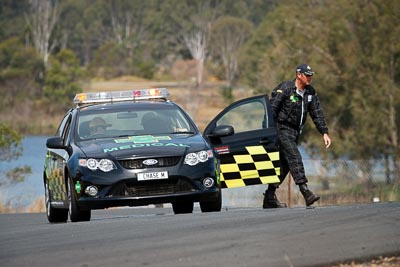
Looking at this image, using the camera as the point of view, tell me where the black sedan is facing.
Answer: facing the viewer

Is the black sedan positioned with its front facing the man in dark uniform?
no

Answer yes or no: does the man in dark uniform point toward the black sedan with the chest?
no
